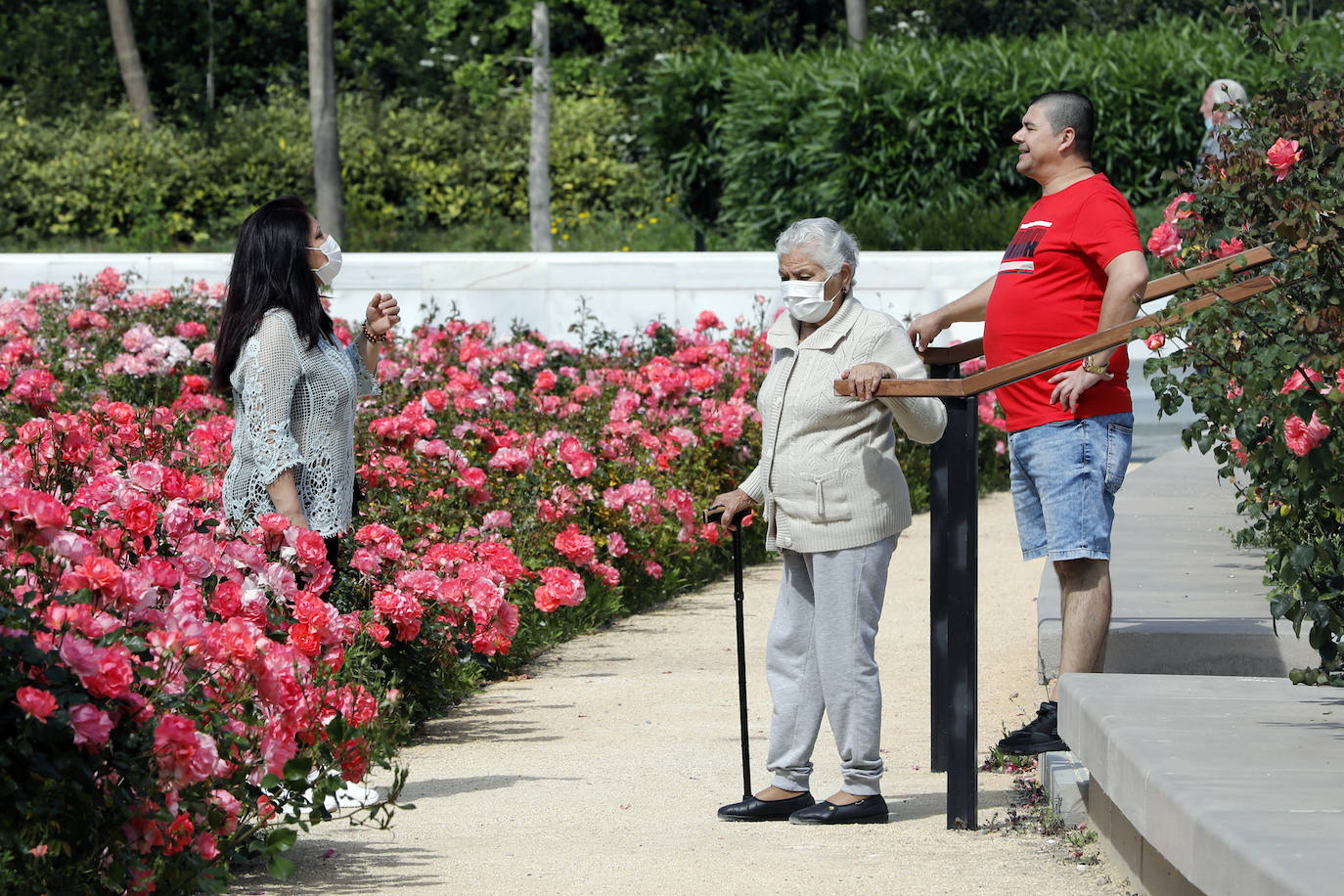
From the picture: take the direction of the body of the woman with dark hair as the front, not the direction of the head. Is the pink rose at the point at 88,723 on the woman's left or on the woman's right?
on the woman's right

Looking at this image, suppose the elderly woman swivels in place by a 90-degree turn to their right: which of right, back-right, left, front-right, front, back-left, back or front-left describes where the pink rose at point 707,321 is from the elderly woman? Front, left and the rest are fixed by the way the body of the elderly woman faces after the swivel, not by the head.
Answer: front-right

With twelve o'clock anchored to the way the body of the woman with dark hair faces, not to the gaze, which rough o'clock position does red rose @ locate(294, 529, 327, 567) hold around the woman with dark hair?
The red rose is roughly at 3 o'clock from the woman with dark hair.

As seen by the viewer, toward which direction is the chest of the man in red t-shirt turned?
to the viewer's left

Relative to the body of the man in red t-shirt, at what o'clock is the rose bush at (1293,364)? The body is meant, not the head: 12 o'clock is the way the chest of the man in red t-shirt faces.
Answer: The rose bush is roughly at 8 o'clock from the man in red t-shirt.

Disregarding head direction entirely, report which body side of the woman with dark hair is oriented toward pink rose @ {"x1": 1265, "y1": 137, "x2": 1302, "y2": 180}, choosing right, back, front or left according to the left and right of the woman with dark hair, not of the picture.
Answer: front

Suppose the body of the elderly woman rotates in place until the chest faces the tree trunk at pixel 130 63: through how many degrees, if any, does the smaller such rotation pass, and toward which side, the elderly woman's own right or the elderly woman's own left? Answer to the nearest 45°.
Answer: approximately 90° to the elderly woman's own right

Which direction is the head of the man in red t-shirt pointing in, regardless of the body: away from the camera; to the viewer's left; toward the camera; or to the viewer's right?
to the viewer's left

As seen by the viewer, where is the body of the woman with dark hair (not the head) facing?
to the viewer's right

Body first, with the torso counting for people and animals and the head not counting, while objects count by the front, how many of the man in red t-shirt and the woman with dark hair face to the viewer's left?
1

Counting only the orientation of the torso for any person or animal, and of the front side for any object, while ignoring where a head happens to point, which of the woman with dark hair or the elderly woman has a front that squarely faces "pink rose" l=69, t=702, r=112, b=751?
the elderly woman

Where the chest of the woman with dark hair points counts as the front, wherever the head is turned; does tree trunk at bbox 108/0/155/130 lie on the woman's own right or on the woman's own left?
on the woman's own left
